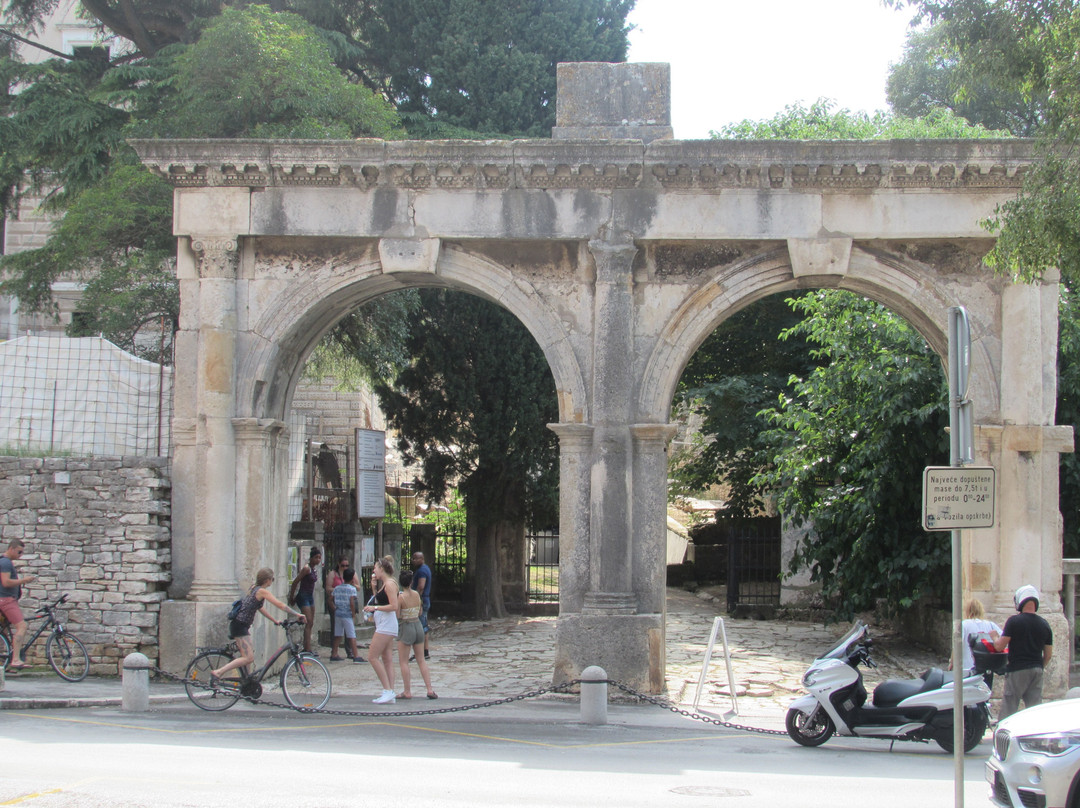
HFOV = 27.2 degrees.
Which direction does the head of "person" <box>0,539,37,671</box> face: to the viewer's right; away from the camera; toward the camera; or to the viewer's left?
to the viewer's right

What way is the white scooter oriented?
to the viewer's left

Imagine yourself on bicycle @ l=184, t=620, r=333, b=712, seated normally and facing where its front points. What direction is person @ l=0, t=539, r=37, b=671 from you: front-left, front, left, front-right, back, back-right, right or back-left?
back-left

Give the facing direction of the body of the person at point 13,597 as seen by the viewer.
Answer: to the viewer's right

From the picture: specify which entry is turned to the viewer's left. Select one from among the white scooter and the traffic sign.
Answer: the white scooter

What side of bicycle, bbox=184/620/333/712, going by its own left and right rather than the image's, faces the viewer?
right

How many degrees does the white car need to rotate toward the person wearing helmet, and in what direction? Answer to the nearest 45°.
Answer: approximately 135° to its right

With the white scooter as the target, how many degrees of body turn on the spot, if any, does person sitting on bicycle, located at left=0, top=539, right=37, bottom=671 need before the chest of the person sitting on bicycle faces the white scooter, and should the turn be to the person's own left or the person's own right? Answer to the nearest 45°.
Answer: approximately 45° to the person's own right
